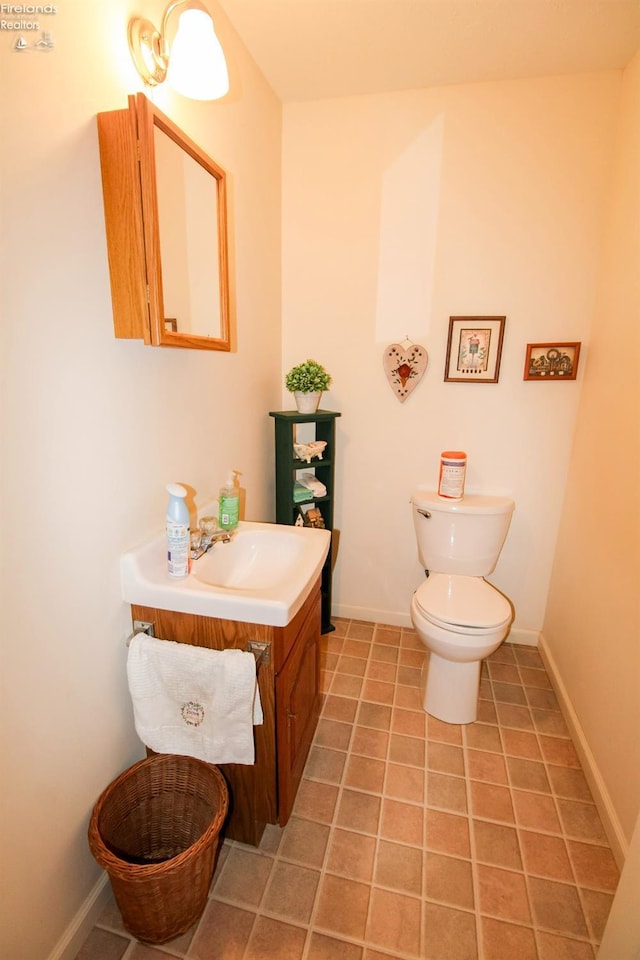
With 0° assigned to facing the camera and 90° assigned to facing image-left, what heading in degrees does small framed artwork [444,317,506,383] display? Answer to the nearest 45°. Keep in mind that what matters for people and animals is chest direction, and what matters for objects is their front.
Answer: approximately 0°

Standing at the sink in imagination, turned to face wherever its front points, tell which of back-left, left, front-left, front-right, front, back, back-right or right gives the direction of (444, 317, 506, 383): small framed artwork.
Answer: front-left

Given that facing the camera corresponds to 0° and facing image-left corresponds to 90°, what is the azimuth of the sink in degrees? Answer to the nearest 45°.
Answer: approximately 270°

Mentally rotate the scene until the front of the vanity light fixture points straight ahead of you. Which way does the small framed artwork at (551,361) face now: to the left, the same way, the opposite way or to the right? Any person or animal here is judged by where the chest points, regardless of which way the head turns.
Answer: to the right

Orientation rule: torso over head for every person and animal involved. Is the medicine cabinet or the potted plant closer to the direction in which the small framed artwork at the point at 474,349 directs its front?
the medicine cabinet

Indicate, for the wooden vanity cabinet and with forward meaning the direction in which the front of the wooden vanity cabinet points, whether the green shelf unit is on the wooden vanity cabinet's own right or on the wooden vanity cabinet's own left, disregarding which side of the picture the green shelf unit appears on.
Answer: on the wooden vanity cabinet's own left

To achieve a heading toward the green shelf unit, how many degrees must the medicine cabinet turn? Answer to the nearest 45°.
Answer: approximately 90° to its left

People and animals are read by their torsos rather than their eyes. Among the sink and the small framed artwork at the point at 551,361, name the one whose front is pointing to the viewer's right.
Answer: the sink

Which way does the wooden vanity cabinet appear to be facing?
to the viewer's right

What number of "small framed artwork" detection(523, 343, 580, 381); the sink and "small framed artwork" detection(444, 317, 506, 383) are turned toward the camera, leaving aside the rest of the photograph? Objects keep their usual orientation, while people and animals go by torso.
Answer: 2
